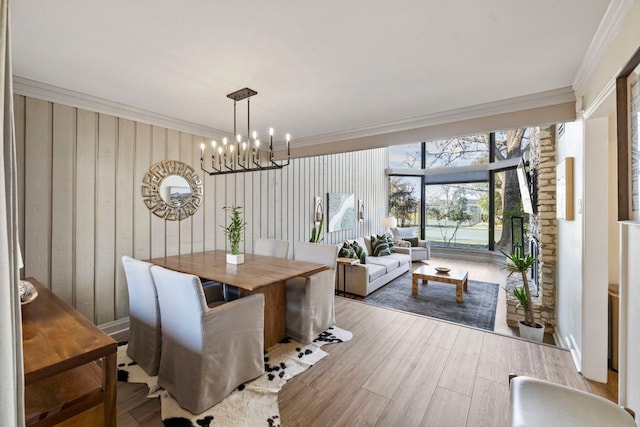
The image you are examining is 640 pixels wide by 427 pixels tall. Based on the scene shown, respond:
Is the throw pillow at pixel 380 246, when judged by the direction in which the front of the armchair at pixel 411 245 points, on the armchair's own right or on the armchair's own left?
on the armchair's own right

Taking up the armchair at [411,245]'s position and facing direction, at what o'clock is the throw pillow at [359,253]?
The throw pillow is roughly at 2 o'clock from the armchair.

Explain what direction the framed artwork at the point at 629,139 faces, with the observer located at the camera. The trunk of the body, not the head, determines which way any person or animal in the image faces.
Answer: facing to the left of the viewer

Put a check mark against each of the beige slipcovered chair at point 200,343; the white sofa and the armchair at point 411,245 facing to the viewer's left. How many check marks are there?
0

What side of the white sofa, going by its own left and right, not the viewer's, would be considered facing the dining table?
right

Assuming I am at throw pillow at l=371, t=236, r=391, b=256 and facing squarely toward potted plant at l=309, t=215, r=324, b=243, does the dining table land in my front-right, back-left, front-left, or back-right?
front-left

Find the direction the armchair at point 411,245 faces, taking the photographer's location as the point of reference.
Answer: facing the viewer and to the right of the viewer

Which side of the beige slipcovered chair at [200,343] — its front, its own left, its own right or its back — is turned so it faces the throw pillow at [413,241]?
front

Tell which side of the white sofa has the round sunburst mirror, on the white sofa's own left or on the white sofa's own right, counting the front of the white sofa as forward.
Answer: on the white sofa's own right

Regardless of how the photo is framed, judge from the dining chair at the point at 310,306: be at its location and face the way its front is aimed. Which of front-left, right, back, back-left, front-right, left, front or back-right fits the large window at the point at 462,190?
back

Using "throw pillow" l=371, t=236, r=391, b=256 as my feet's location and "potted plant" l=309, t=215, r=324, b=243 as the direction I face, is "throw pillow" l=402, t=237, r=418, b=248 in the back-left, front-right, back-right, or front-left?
back-right

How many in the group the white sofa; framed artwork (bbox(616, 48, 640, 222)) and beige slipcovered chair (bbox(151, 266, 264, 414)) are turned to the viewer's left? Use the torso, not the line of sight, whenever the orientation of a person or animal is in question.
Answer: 1
